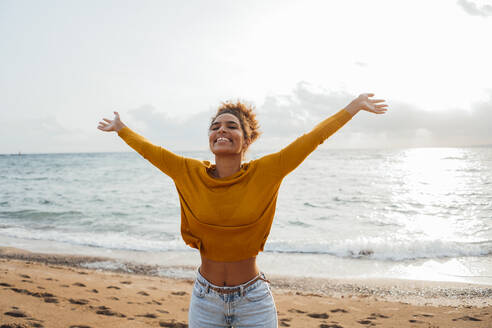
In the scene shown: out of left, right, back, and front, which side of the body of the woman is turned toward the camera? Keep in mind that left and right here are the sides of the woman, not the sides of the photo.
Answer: front
